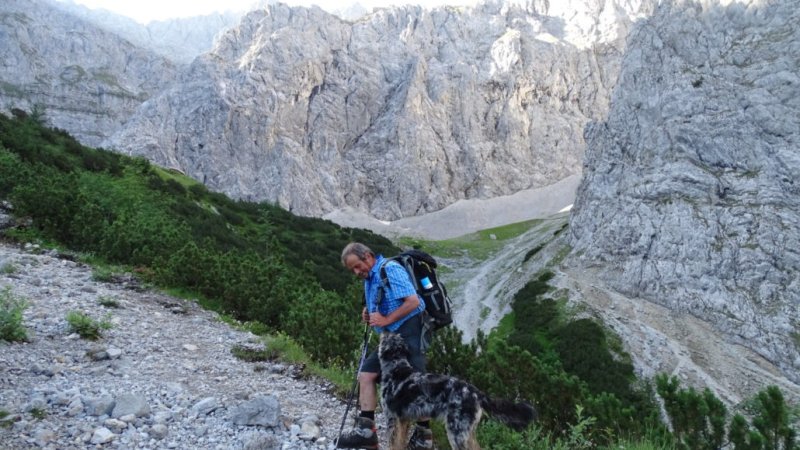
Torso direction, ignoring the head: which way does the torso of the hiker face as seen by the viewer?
to the viewer's left

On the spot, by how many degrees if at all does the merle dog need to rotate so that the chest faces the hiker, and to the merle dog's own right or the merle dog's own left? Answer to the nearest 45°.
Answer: approximately 45° to the merle dog's own right

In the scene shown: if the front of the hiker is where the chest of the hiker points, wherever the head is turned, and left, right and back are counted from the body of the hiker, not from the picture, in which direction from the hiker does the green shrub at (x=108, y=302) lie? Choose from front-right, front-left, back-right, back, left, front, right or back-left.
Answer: front-right

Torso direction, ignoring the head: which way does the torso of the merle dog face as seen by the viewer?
to the viewer's left

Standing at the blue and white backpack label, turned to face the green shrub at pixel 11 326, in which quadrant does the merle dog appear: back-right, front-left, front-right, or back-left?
back-left

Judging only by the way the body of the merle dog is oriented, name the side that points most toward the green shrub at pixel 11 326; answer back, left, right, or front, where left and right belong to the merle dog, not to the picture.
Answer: front

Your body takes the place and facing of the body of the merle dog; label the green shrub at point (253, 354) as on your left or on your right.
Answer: on your right

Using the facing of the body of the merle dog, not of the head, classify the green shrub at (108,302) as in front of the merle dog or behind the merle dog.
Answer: in front

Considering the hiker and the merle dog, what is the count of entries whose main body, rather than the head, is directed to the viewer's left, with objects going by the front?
2

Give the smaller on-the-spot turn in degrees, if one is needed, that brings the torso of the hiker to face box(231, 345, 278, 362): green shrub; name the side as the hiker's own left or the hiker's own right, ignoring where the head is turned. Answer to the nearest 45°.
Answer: approximately 45° to the hiker's own right

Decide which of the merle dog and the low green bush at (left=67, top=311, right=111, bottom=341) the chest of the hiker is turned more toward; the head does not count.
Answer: the low green bush
